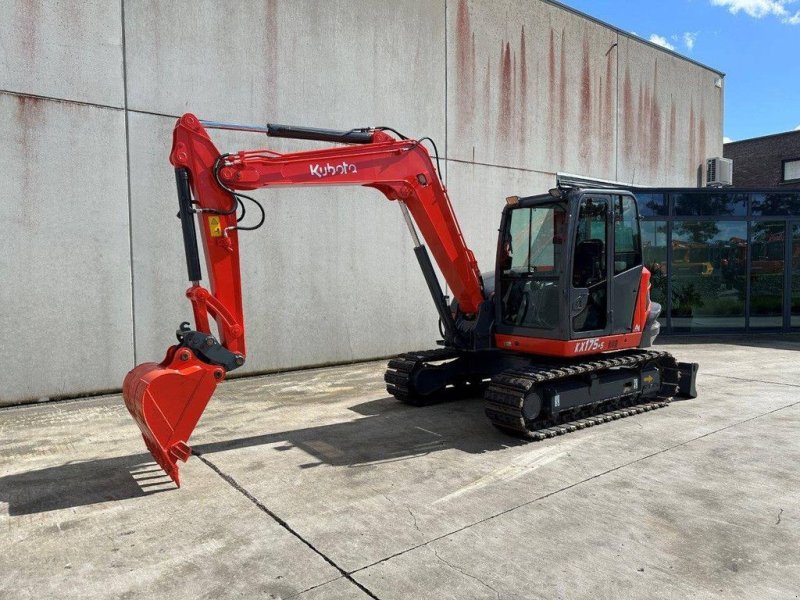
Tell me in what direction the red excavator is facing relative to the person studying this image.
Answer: facing the viewer and to the left of the viewer

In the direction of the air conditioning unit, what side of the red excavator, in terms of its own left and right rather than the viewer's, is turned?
back
